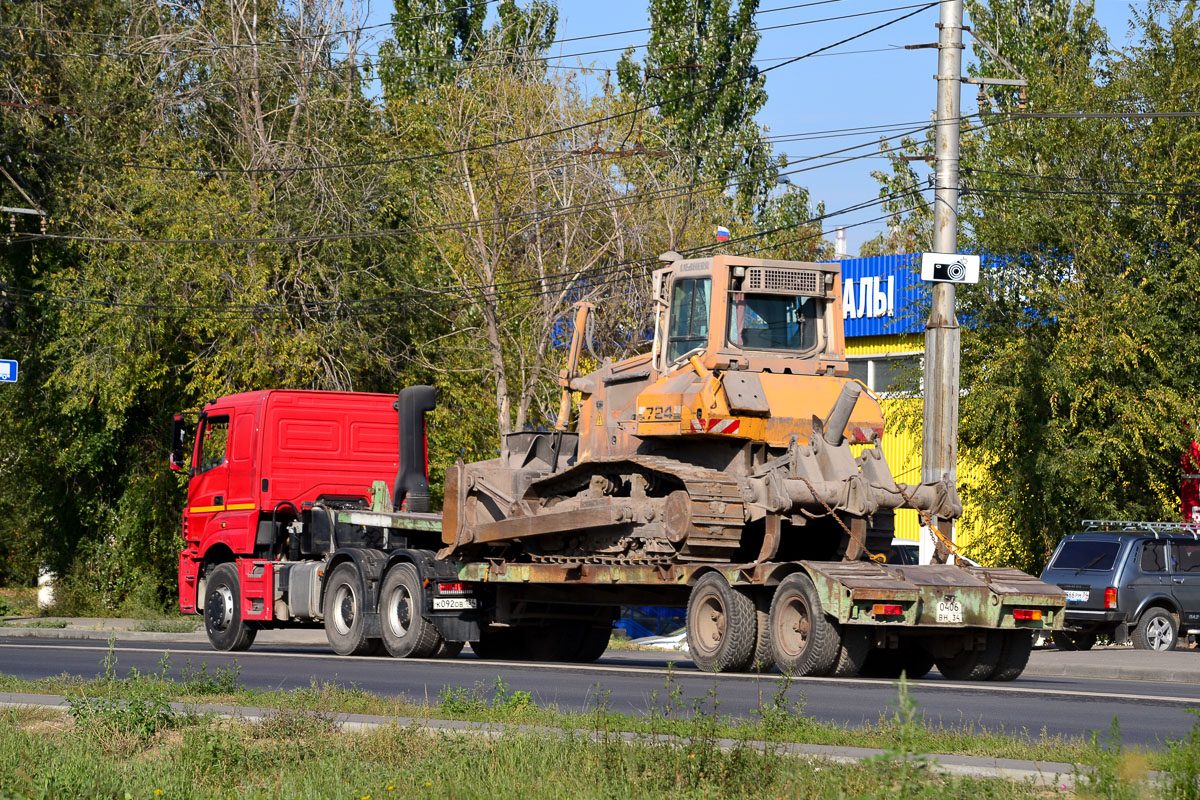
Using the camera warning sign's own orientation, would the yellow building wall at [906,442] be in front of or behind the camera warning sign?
behind

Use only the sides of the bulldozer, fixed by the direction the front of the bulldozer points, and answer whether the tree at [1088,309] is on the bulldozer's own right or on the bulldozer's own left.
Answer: on the bulldozer's own right

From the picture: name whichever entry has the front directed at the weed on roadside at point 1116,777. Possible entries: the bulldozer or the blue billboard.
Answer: the blue billboard

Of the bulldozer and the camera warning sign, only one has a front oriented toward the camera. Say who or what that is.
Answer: the camera warning sign

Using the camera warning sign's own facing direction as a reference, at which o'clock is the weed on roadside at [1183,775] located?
The weed on roadside is roughly at 12 o'clock from the camera warning sign.

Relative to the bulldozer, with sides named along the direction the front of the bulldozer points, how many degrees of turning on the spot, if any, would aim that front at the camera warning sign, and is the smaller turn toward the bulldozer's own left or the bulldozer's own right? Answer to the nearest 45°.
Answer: approximately 90° to the bulldozer's own right

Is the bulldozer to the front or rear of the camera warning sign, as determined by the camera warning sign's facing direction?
to the front

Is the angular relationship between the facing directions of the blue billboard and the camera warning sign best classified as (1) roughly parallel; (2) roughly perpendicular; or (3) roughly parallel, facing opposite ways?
roughly parallel

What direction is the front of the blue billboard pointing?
toward the camera

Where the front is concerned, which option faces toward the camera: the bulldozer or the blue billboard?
the blue billboard

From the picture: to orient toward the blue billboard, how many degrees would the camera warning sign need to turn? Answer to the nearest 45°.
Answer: approximately 180°

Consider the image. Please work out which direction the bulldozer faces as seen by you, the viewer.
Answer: facing away from the viewer and to the left of the viewer

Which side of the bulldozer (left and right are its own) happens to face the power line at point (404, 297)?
front

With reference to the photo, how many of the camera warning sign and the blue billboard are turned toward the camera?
2

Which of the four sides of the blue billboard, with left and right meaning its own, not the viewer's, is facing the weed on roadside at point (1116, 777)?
front

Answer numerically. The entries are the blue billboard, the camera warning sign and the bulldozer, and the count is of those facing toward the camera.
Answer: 2
